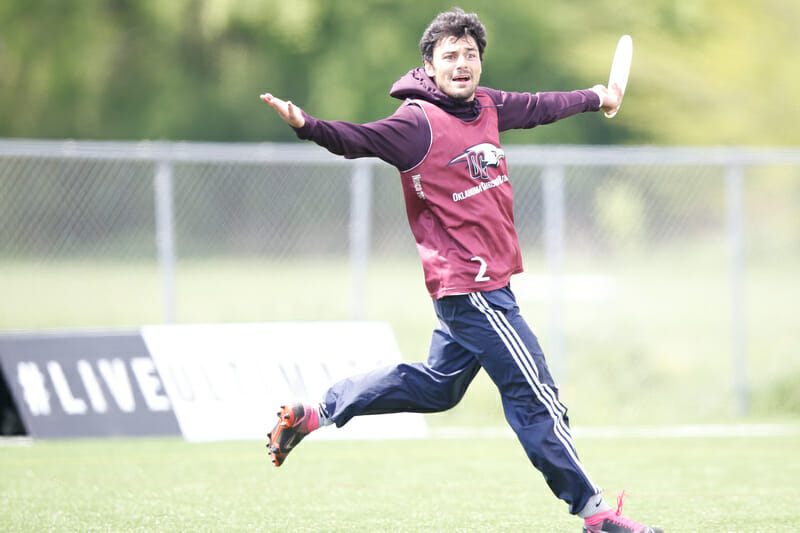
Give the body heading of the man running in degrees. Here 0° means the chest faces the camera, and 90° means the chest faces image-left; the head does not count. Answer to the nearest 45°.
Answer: approximately 315°

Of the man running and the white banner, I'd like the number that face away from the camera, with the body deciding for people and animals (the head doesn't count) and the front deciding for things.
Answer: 0

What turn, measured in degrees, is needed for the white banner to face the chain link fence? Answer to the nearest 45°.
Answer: approximately 180°

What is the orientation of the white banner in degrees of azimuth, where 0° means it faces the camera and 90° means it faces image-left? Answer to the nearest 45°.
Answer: approximately 0°

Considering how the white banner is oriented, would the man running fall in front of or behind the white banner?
in front
